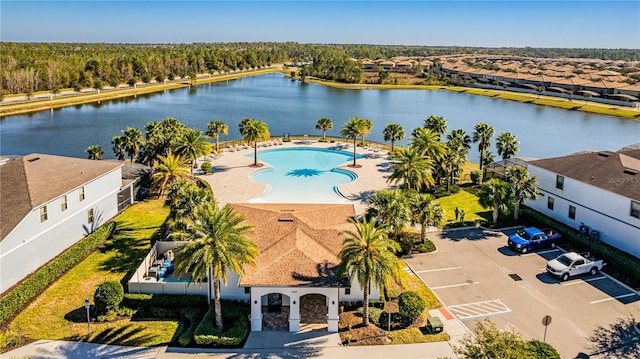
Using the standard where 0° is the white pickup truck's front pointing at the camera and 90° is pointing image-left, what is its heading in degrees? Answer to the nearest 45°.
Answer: approximately 45°

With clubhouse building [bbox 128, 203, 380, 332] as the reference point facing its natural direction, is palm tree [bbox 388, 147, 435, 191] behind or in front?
behind

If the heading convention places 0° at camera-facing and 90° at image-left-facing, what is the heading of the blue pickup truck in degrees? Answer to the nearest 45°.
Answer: approximately 45°

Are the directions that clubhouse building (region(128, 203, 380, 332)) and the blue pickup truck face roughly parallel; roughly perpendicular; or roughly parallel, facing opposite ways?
roughly perpendicular

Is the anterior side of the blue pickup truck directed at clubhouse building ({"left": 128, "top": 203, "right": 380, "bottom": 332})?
yes

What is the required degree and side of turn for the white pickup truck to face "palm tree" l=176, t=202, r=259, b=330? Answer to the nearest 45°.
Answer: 0° — it already faces it

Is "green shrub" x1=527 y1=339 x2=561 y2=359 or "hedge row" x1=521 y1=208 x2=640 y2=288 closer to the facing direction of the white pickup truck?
the green shrub

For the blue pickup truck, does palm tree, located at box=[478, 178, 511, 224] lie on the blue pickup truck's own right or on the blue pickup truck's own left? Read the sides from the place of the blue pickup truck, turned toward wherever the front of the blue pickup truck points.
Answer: on the blue pickup truck's own right
